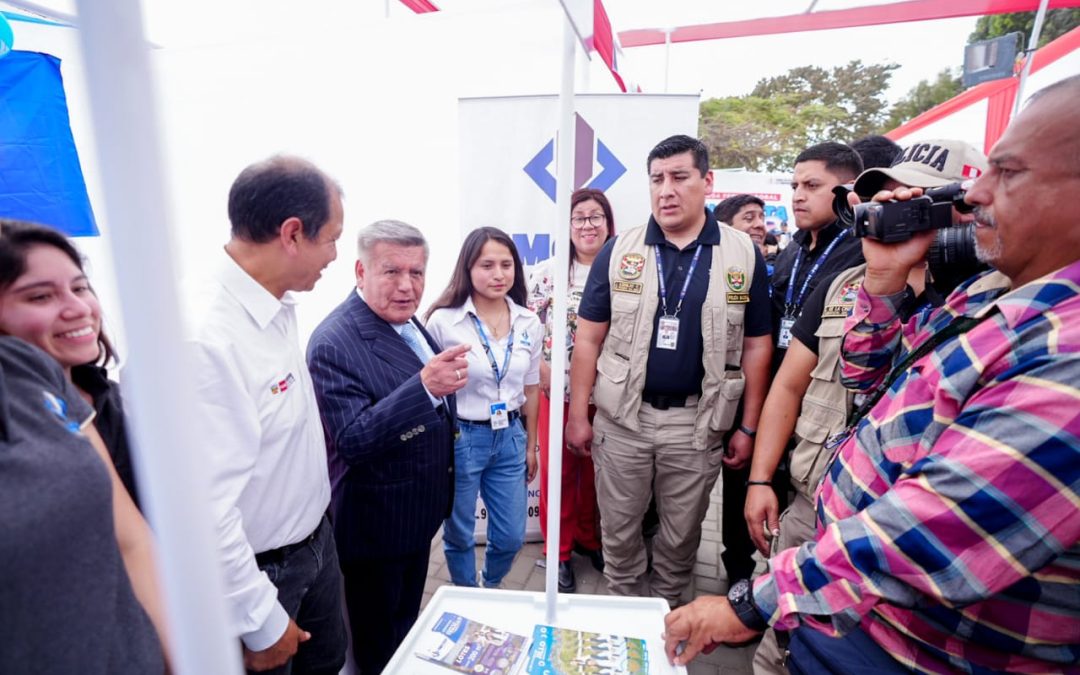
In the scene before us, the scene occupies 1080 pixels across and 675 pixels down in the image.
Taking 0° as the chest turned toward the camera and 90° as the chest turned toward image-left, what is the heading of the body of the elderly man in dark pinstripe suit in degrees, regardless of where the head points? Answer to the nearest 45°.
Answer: approximately 315°

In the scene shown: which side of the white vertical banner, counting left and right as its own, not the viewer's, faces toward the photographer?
front

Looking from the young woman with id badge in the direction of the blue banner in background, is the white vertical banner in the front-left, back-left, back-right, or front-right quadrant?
back-right

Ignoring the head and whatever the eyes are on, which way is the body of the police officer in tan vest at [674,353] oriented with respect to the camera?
toward the camera

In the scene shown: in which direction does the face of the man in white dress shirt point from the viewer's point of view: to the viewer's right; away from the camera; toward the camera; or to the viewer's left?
to the viewer's right

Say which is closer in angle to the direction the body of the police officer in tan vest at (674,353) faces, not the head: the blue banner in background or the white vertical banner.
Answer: the blue banner in background

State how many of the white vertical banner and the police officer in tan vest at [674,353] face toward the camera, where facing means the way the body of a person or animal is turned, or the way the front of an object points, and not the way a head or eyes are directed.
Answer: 2

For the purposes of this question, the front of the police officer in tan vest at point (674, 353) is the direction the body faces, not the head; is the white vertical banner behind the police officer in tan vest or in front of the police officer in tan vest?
behind

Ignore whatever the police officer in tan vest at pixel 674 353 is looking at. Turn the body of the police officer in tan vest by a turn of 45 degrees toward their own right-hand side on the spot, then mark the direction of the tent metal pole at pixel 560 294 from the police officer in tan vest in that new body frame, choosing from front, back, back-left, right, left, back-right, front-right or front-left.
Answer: front-left

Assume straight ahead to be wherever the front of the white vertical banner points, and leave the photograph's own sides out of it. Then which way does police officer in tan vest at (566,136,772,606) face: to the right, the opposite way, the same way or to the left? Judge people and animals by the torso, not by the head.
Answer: the same way

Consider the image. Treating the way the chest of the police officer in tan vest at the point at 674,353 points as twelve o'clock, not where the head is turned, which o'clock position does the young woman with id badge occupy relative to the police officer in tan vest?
The young woman with id badge is roughly at 3 o'clock from the police officer in tan vest.

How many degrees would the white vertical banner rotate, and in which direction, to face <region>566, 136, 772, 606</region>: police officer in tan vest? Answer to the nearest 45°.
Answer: approximately 45° to its left

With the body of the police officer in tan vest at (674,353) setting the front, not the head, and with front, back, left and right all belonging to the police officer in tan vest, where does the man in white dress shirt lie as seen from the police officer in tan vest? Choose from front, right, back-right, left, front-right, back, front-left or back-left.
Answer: front-right

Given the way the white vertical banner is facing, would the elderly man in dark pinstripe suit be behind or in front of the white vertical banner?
in front

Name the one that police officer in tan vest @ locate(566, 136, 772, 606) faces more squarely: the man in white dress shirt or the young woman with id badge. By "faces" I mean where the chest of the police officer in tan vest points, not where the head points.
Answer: the man in white dress shirt
